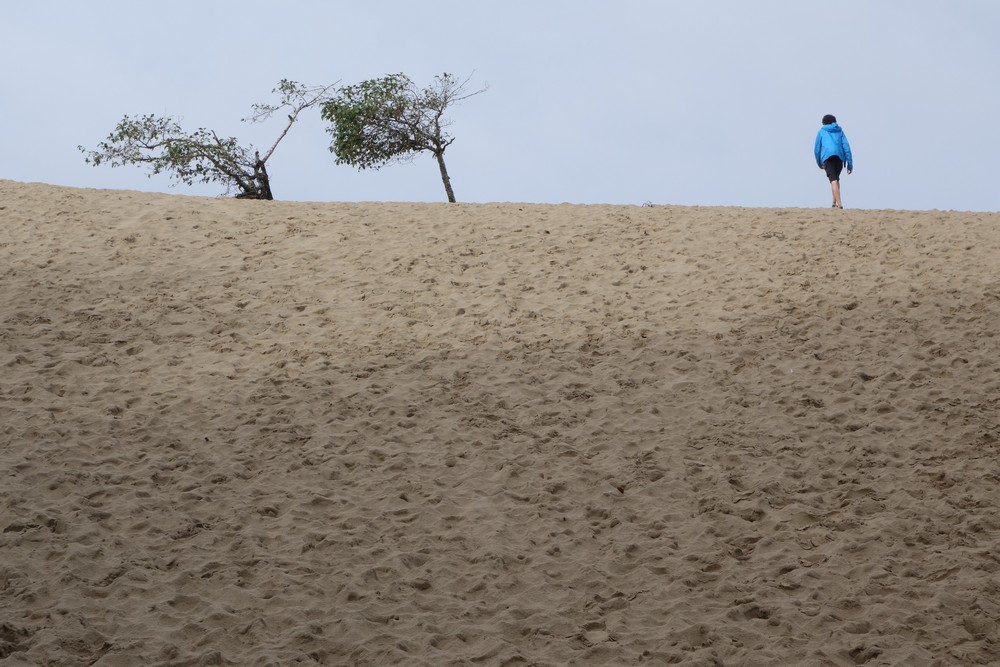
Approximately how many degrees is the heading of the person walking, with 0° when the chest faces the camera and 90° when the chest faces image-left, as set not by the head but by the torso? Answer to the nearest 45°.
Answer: approximately 180°
